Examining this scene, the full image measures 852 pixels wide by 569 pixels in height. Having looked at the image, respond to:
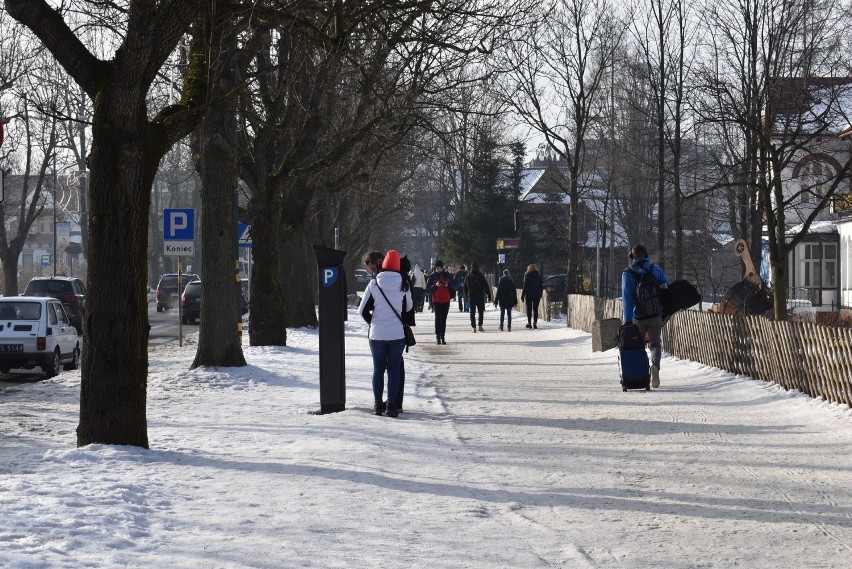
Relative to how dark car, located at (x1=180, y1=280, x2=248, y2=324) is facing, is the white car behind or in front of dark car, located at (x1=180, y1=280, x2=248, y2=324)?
behind

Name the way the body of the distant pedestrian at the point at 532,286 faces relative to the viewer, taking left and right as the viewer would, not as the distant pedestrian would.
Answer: facing away from the viewer

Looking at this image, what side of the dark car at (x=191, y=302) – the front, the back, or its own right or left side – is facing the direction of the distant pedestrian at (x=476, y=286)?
right

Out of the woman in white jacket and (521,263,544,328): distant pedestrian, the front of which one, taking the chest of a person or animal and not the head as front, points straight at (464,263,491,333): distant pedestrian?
the woman in white jacket

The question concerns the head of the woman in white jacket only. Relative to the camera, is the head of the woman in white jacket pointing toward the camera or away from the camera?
away from the camera

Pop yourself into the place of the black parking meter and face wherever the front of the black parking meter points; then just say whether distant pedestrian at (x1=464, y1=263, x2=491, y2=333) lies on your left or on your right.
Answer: on your left

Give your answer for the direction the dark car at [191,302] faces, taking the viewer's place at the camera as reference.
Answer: facing away from the viewer and to the right of the viewer

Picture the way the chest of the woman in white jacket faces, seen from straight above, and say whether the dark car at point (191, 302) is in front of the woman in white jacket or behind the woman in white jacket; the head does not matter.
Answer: in front

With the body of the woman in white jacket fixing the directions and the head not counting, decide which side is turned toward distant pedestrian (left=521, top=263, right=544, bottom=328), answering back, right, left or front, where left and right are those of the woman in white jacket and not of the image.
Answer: front

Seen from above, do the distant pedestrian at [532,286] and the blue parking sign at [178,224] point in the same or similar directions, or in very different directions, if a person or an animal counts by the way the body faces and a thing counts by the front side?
very different directions
